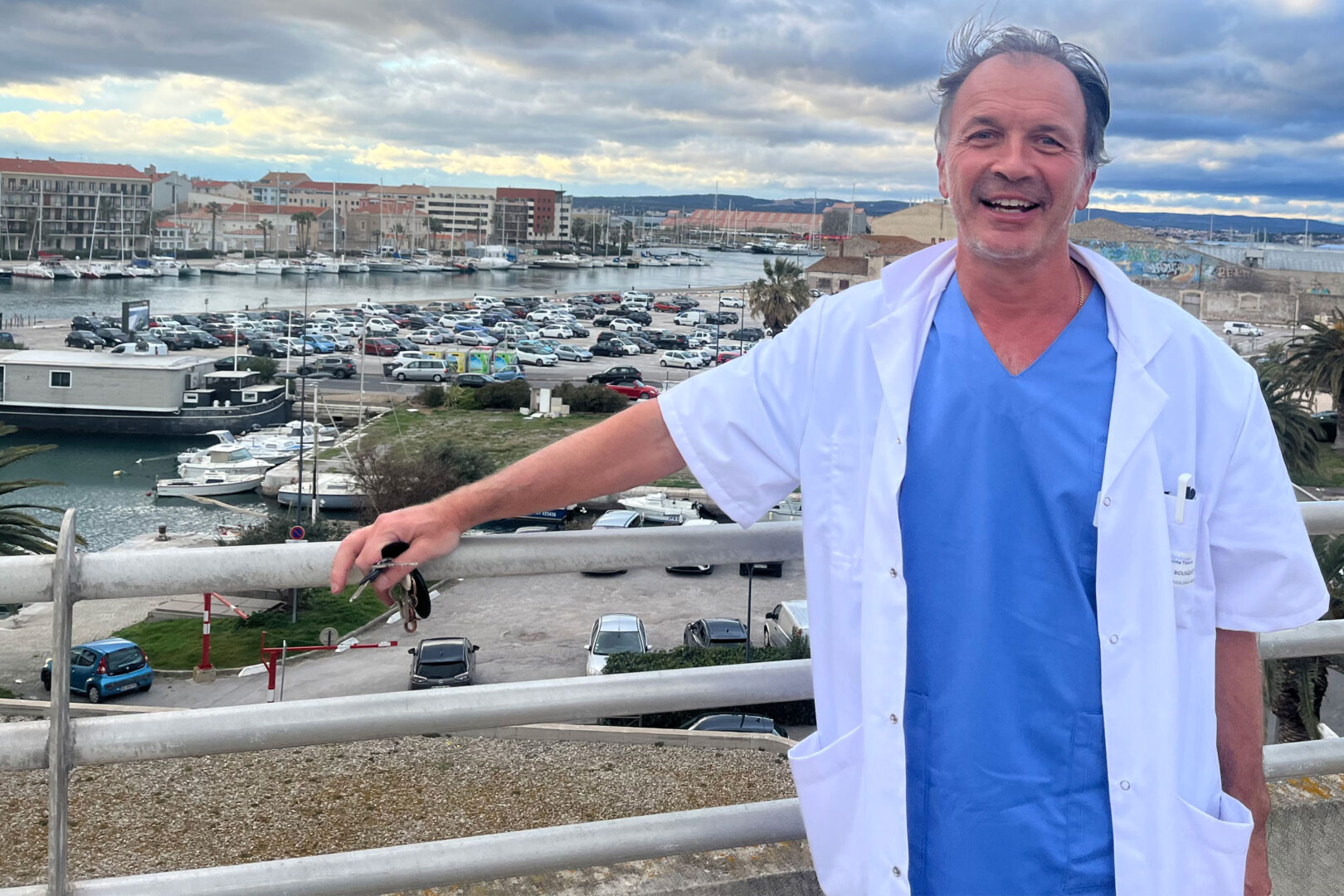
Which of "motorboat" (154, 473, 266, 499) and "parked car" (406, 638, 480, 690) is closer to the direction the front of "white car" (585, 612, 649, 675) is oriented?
the parked car

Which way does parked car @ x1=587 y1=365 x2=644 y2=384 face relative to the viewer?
to the viewer's left

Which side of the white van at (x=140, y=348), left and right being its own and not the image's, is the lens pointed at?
left

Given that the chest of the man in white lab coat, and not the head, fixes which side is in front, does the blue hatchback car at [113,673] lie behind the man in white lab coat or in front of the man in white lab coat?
behind

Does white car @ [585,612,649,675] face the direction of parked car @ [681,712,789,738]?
yes

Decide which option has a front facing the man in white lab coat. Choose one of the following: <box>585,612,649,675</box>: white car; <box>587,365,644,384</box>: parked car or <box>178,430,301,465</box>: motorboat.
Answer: the white car

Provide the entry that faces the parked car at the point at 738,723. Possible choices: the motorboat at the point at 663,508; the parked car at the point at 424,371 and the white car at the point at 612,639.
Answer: the white car

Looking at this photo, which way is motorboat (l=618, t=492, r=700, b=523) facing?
to the viewer's left
